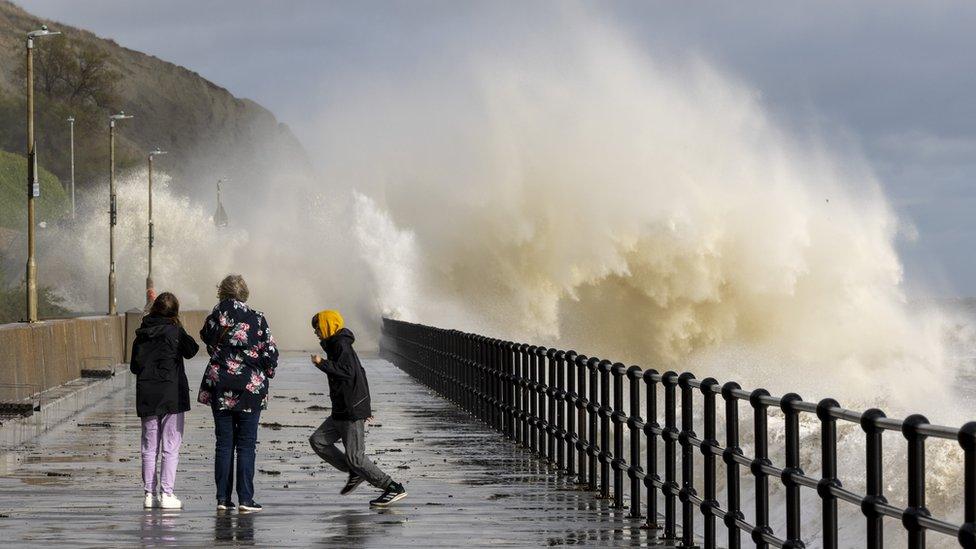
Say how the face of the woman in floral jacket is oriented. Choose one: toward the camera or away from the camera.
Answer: away from the camera

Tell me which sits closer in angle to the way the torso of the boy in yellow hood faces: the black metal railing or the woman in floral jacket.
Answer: the woman in floral jacket

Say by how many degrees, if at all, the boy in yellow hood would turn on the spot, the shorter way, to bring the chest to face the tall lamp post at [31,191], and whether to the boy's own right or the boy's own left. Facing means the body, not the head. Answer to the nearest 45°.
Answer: approximately 90° to the boy's own right

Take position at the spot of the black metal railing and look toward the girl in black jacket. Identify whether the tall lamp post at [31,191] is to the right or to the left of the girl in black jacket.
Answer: right

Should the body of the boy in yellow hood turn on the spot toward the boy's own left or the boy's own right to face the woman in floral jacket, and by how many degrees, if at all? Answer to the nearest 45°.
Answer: approximately 45° to the boy's own left

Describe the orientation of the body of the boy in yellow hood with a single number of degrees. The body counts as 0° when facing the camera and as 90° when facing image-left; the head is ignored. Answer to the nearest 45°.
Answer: approximately 90°

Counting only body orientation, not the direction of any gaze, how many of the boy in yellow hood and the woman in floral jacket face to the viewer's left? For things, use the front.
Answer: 1

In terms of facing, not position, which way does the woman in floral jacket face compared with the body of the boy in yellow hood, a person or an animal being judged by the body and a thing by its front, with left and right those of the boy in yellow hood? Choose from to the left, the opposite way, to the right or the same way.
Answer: to the right

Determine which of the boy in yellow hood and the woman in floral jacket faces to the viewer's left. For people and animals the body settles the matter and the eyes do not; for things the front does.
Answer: the boy in yellow hood

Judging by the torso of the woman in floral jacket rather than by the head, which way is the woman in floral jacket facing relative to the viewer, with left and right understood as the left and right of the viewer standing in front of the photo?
facing away from the viewer
